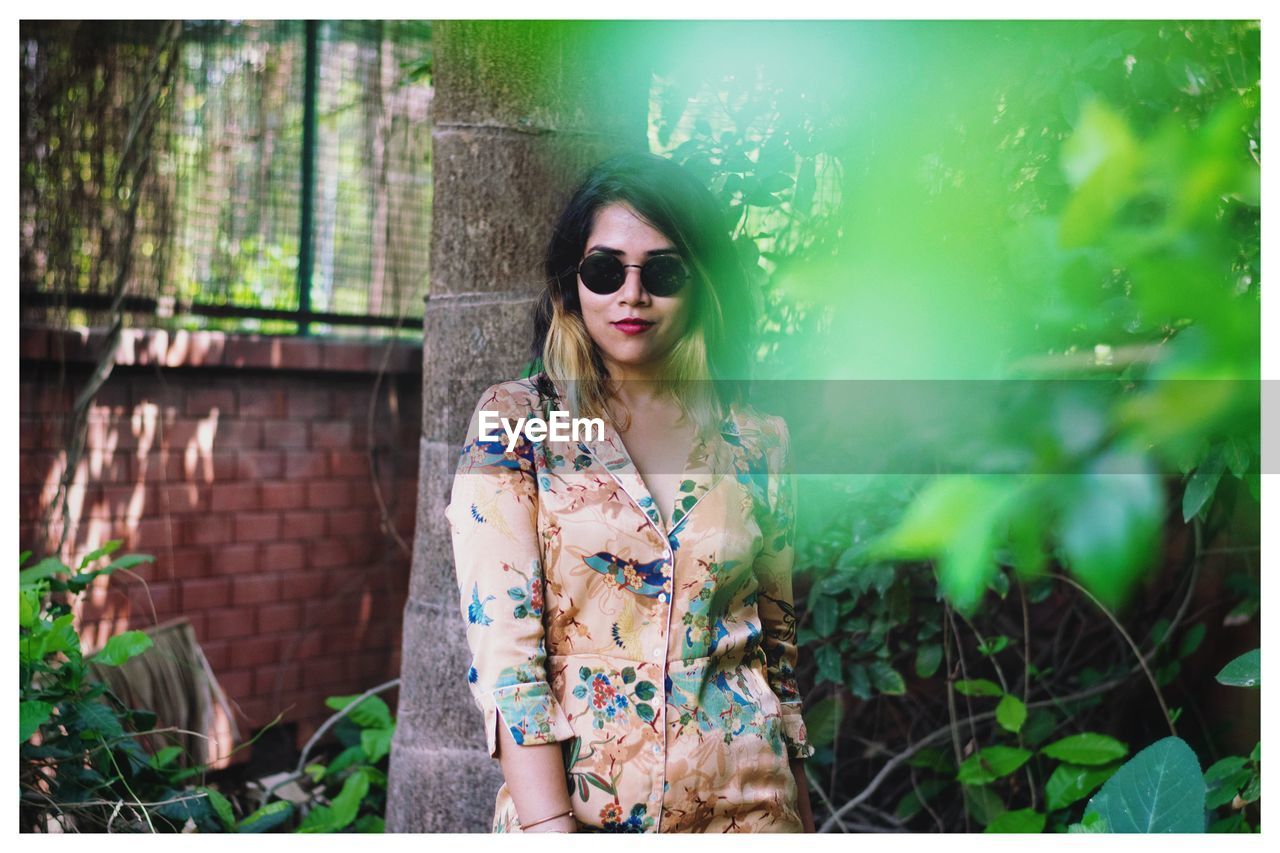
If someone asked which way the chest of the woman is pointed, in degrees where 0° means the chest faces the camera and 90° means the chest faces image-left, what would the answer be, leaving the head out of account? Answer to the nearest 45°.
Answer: approximately 0°

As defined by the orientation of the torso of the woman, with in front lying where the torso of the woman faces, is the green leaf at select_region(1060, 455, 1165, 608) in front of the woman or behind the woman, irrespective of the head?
in front

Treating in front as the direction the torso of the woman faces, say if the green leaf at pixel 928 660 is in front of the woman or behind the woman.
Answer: behind

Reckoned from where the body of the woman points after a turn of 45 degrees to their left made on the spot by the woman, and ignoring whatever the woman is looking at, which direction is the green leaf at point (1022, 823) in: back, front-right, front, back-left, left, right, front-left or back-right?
left

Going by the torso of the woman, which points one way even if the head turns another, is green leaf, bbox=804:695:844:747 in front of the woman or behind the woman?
behind
